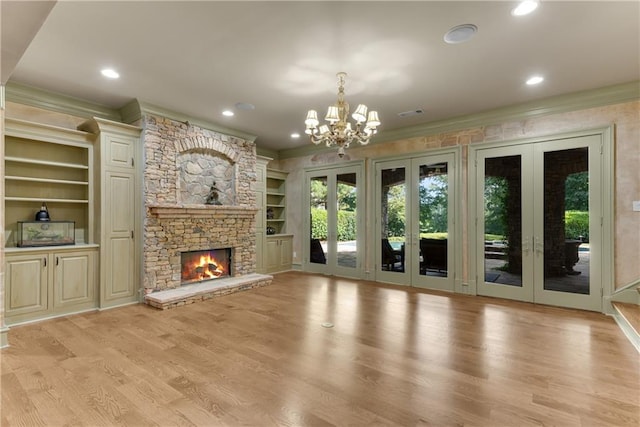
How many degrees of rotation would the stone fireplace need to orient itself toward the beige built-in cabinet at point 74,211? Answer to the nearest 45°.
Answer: approximately 135° to its right

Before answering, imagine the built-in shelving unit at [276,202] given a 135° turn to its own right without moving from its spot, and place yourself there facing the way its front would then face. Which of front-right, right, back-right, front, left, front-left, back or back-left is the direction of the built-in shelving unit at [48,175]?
front-left

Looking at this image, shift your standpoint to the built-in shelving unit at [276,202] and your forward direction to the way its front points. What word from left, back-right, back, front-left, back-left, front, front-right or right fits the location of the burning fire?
right

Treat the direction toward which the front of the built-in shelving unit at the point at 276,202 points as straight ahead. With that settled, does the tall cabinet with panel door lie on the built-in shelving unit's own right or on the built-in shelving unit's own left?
on the built-in shelving unit's own right

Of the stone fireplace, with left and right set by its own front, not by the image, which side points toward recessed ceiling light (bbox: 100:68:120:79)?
right
